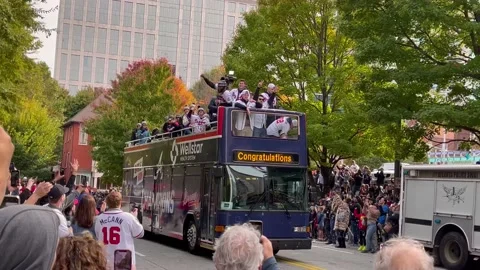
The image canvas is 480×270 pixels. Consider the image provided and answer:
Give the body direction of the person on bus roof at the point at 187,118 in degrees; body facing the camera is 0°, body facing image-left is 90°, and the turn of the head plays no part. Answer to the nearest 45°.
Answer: approximately 45°

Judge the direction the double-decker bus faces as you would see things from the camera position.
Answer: facing the viewer and to the right of the viewer

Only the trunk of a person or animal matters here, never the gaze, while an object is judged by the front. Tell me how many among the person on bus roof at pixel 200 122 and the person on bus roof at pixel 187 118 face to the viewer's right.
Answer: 0

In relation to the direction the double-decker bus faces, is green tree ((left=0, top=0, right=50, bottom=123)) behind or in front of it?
behind

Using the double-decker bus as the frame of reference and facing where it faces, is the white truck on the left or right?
on its left

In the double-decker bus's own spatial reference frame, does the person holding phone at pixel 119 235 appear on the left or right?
on its right
